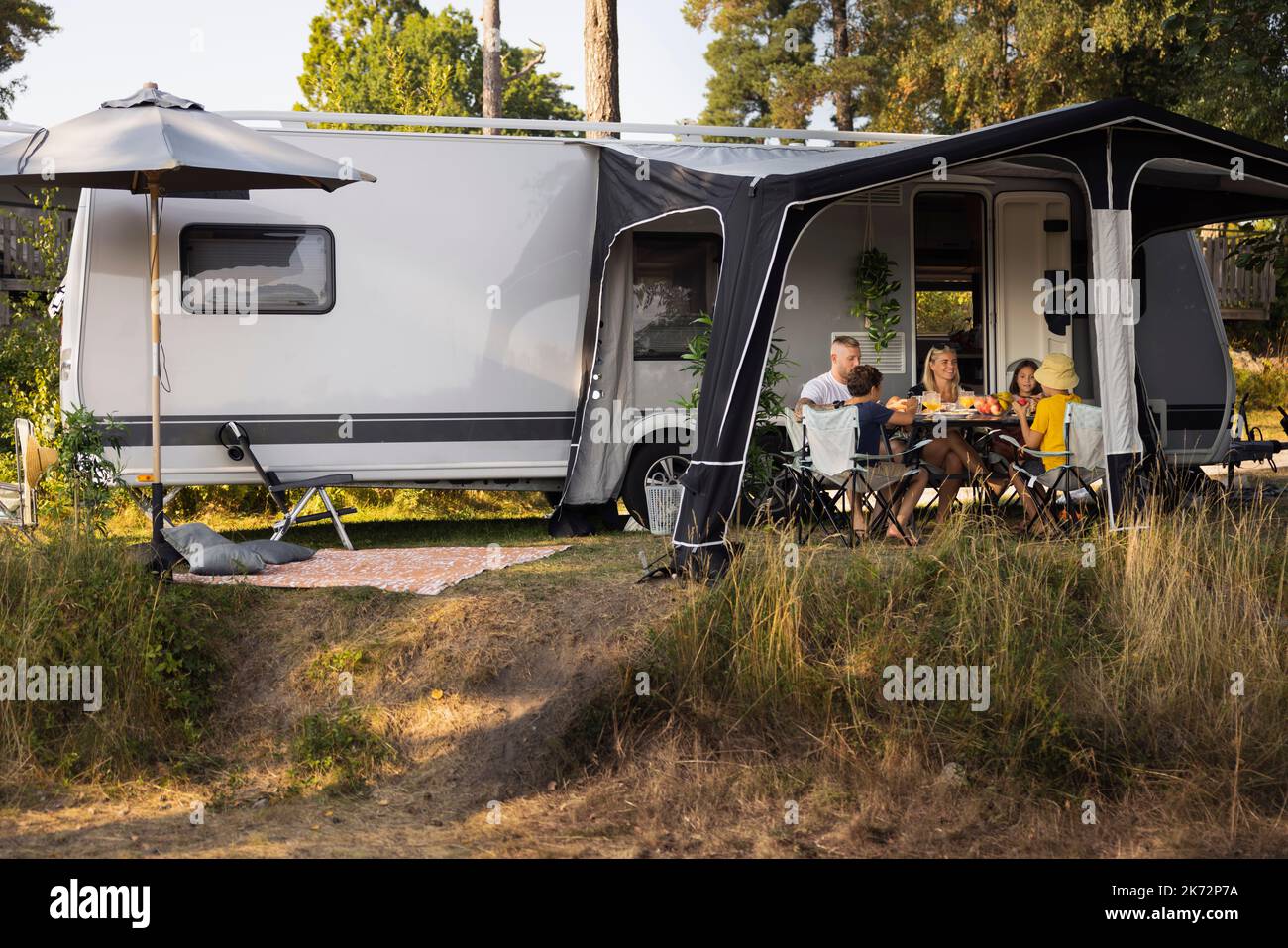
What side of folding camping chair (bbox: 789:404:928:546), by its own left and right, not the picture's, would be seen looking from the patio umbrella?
back

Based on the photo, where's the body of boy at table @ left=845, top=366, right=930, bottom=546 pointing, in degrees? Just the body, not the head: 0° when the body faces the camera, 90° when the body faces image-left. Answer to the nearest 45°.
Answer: approximately 225°

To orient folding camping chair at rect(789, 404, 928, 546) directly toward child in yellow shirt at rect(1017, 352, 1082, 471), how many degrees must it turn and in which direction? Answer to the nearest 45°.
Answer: approximately 45° to its right

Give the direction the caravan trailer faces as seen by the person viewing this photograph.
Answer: facing to the right of the viewer

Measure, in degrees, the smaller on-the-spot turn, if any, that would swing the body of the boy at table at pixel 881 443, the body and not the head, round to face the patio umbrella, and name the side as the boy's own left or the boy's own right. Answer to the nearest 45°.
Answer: approximately 180°

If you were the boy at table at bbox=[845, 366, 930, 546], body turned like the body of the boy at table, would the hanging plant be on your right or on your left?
on your left

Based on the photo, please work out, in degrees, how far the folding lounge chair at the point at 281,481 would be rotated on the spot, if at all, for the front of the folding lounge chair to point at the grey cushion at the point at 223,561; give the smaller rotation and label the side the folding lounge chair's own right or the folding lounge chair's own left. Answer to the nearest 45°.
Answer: approximately 90° to the folding lounge chair's own right

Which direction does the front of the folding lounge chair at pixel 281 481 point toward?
to the viewer's right

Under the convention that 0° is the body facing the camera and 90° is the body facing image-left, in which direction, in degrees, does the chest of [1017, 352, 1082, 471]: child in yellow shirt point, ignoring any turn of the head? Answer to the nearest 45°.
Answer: approximately 135°

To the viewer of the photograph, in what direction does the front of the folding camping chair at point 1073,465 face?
facing away from the viewer and to the left of the viewer

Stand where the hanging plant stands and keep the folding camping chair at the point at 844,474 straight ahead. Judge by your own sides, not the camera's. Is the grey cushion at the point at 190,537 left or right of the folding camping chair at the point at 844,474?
right
